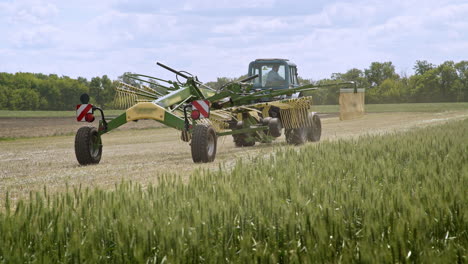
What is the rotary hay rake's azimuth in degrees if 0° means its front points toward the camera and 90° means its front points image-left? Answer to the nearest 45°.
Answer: approximately 225°

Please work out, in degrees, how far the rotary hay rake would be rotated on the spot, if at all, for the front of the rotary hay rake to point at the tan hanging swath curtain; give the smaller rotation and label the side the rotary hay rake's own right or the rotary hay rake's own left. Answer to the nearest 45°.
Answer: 0° — it already faces it
